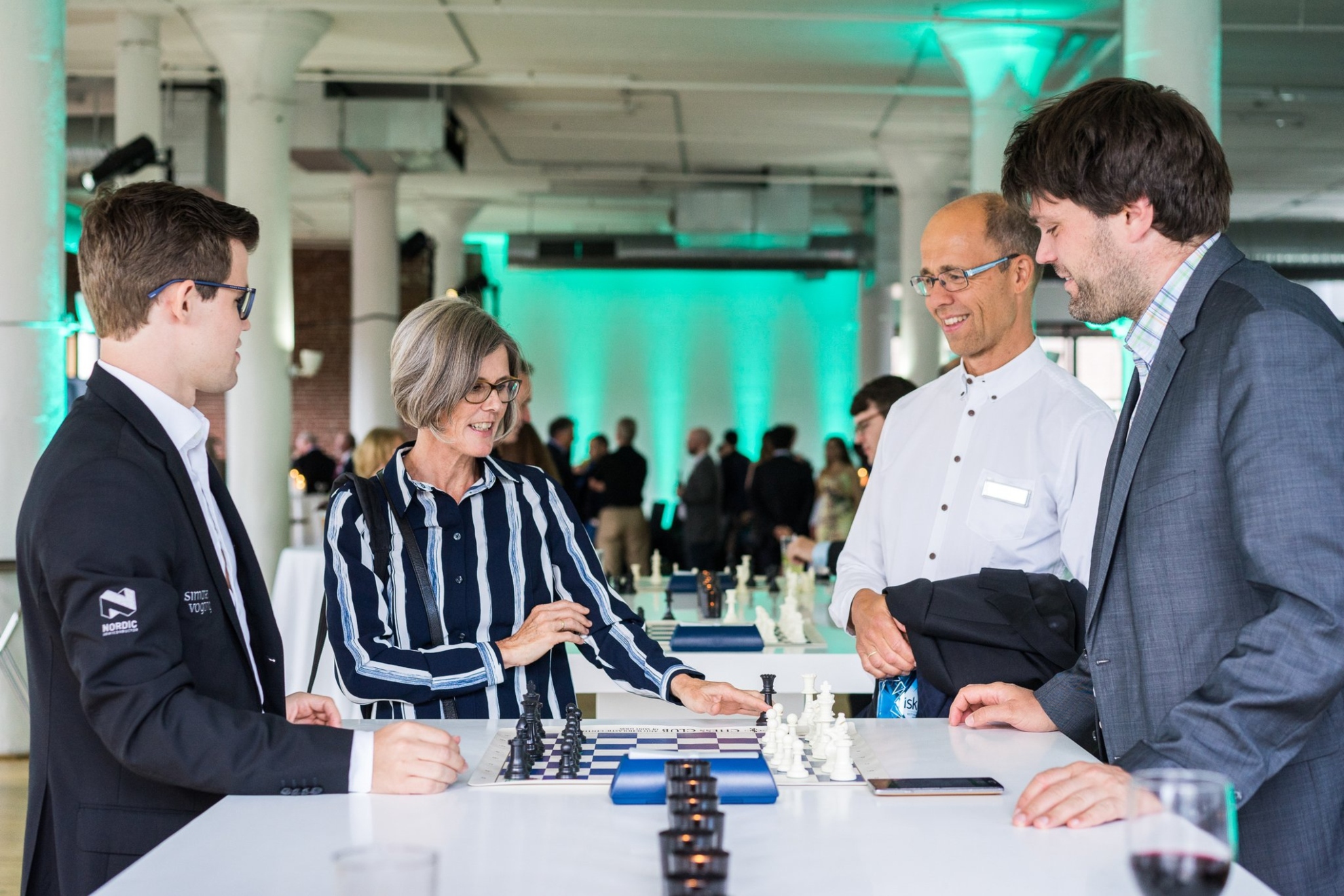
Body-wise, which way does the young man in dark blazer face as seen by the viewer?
to the viewer's right

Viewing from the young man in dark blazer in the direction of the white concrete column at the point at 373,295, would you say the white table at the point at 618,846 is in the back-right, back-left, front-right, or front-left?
back-right

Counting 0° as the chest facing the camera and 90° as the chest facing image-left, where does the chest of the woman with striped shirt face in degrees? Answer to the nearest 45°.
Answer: approximately 0°

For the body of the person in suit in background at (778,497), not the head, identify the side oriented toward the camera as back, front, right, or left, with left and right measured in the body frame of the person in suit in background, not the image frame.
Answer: back

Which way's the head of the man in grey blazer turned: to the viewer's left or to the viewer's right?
to the viewer's left

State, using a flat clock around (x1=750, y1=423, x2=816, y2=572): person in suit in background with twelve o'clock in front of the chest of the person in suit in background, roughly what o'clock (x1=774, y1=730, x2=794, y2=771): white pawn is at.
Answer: The white pawn is roughly at 6 o'clock from the person in suit in background.

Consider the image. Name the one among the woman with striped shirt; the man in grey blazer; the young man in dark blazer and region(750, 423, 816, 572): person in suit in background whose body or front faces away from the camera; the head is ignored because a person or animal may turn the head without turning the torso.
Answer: the person in suit in background

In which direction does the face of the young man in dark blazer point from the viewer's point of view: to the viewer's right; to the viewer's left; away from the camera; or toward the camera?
to the viewer's right

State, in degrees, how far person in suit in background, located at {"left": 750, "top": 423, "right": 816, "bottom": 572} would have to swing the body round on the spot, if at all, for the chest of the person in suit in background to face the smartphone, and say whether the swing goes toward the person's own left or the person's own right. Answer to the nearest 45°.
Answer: approximately 180°

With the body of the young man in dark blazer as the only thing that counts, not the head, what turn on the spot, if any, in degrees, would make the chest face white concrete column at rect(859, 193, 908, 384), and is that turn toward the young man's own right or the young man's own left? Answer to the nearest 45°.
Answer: approximately 45° to the young man's own left
